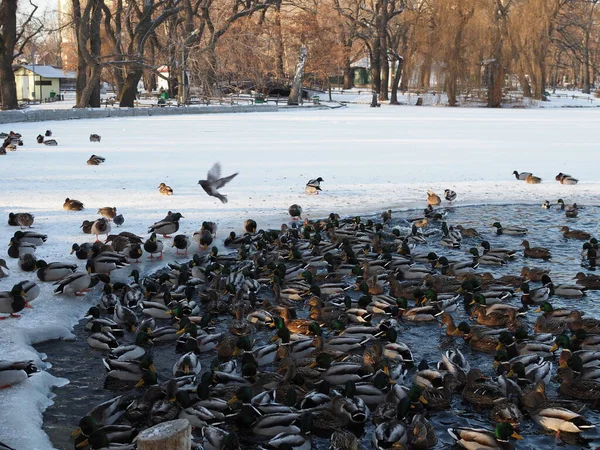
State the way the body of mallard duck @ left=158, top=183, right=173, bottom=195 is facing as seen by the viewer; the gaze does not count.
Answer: to the viewer's left

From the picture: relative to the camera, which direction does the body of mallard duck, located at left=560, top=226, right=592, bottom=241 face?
to the viewer's left

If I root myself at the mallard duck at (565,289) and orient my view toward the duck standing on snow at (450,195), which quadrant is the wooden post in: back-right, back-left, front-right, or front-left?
back-left

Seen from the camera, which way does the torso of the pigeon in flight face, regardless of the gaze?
to the viewer's left

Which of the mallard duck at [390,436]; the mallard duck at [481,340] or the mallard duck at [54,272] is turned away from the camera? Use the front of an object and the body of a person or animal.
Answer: the mallard duck at [390,436]

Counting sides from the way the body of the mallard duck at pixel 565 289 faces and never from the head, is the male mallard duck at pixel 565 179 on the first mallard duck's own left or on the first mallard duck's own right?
on the first mallard duck's own right

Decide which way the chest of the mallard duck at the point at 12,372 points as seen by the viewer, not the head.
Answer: to the viewer's left

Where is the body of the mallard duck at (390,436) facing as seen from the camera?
away from the camera

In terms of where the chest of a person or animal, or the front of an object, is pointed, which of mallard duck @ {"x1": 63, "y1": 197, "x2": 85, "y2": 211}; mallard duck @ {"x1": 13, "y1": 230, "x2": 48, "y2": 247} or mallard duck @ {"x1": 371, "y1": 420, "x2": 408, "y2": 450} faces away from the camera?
mallard duck @ {"x1": 371, "y1": 420, "x2": 408, "y2": 450}

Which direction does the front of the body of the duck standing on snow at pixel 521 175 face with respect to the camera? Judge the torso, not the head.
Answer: to the viewer's left

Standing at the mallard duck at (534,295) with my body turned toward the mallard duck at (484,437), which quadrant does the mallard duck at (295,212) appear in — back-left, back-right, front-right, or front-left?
back-right
